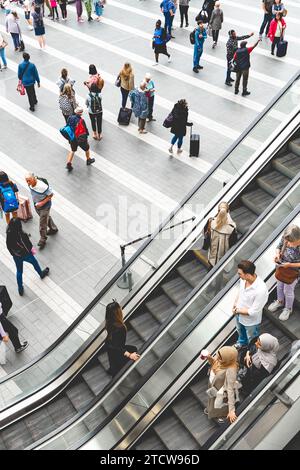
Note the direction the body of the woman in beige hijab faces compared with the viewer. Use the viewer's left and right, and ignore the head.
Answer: facing the viewer and to the left of the viewer

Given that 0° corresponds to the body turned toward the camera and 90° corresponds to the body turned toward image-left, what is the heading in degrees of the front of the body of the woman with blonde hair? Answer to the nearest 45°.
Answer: approximately 180°

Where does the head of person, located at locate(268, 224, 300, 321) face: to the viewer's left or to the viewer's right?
to the viewer's left

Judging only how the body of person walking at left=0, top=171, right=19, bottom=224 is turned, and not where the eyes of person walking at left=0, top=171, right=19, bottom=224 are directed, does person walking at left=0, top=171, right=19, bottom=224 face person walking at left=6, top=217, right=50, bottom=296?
no

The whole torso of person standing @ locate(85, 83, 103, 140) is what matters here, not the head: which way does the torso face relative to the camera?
away from the camera

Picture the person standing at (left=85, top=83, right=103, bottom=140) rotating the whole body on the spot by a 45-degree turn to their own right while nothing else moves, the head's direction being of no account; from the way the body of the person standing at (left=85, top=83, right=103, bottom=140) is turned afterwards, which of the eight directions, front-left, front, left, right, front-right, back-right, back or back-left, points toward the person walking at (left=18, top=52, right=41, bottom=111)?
left

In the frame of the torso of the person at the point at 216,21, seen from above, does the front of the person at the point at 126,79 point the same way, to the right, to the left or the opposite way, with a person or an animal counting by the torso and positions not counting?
the same way

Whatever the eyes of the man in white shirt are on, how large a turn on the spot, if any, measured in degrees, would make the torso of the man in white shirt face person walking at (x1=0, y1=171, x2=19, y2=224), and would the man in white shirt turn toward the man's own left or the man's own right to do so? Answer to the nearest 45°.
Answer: approximately 90° to the man's own right

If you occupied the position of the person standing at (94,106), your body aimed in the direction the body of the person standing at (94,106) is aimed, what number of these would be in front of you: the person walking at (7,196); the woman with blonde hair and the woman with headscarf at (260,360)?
0

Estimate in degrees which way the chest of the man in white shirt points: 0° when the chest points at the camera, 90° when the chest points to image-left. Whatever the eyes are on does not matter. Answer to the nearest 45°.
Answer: approximately 45°

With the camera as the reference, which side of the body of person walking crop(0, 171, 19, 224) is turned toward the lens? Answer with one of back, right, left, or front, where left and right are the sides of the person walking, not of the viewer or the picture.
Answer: back

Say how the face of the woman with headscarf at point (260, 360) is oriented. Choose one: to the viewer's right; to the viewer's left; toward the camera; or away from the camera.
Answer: to the viewer's left

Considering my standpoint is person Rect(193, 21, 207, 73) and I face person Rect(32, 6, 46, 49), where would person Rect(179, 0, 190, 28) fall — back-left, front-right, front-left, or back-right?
front-right
